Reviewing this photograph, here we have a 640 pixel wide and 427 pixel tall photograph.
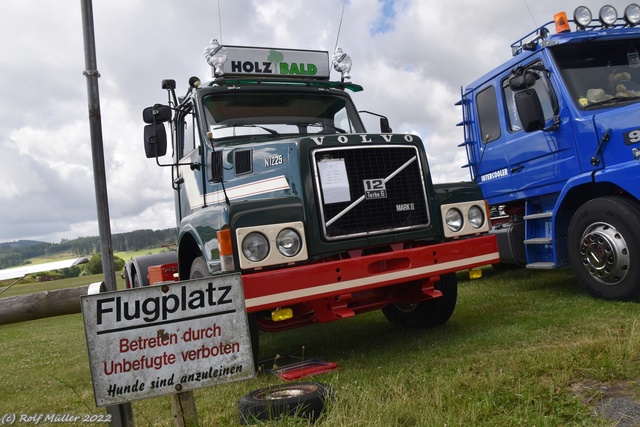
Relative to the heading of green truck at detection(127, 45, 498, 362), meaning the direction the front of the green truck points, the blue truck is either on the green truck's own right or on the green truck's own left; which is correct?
on the green truck's own left

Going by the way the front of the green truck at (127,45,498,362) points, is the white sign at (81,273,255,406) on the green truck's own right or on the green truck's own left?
on the green truck's own right

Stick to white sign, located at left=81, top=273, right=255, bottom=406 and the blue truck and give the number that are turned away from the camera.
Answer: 0

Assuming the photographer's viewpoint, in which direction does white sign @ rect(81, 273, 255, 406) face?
facing the viewer

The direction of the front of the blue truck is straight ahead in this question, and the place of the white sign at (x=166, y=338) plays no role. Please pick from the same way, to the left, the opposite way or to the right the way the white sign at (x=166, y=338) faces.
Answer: the same way

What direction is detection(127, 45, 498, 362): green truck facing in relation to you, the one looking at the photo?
facing the viewer and to the right of the viewer

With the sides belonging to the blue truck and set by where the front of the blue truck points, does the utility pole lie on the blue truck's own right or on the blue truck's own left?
on the blue truck's own right

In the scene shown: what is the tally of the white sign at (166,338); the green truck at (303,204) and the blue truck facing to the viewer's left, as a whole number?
0

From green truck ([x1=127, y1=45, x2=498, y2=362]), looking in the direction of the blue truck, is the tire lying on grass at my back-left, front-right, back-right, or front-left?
back-right

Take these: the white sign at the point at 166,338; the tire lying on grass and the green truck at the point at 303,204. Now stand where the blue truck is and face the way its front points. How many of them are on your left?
0

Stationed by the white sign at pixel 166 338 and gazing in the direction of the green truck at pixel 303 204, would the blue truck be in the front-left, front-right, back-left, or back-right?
front-right

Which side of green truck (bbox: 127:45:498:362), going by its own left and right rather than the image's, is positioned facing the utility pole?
right

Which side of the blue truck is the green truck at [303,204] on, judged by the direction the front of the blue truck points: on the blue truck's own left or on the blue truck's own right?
on the blue truck's own right

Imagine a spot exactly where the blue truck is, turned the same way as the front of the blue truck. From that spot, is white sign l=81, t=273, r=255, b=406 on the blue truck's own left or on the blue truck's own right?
on the blue truck's own right
